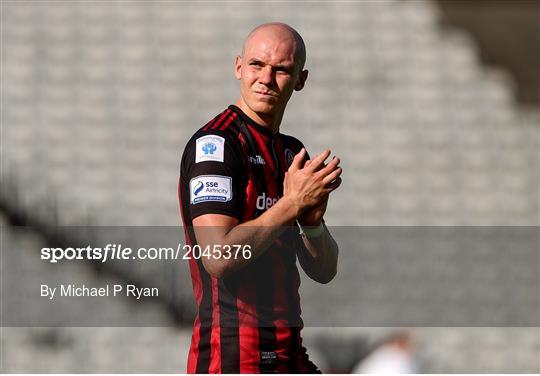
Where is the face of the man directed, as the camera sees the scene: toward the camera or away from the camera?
toward the camera

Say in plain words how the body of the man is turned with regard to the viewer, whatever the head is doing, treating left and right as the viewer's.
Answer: facing the viewer and to the right of the viewer
